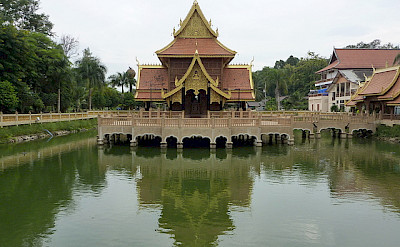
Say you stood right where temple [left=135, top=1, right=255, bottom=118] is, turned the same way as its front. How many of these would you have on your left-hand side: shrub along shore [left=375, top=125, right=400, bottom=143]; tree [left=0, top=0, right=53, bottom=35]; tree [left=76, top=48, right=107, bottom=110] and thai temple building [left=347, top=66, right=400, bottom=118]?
2

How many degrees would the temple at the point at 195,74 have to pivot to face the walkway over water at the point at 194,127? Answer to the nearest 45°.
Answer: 0° — it already faces it

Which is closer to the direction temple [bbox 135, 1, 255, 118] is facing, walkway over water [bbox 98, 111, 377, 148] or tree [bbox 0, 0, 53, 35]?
the walkway over water

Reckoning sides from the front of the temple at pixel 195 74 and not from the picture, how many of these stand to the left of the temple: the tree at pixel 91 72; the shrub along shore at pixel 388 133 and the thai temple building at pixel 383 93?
2

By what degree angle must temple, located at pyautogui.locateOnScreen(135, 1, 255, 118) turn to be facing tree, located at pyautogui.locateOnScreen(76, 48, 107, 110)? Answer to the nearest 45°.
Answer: approximately 135° to its right

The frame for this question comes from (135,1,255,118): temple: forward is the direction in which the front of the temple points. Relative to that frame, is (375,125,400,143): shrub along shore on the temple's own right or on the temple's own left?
on the temple's own left

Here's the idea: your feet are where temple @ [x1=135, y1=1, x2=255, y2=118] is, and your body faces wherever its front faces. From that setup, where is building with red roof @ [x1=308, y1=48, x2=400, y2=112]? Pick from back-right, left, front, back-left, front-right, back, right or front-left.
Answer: back-left

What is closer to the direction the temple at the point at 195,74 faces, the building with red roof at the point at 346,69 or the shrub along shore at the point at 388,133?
the shrub along shore

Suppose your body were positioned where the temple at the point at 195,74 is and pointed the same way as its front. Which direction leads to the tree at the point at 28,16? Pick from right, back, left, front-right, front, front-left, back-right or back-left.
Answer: back-right

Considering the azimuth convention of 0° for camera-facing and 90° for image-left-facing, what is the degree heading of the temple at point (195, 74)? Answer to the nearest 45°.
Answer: approximately 0°

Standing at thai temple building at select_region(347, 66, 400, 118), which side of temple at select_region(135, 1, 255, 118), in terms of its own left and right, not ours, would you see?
left
